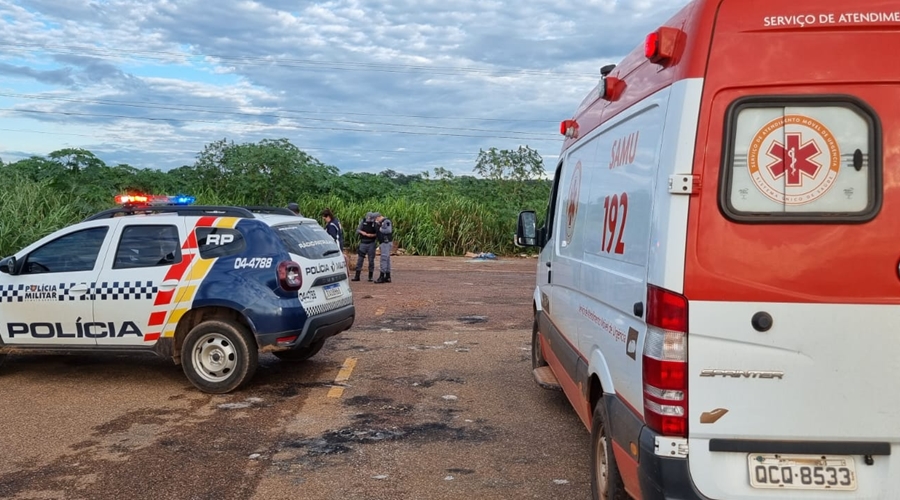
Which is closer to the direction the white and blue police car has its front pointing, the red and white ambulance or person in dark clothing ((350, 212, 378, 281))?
the person in dark clothing

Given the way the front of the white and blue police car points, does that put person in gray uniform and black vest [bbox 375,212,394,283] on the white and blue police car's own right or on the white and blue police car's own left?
on the white and blue police car's own right

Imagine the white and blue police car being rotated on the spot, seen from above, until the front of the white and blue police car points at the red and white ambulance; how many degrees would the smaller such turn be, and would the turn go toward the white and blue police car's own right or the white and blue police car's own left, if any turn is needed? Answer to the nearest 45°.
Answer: approximately 180°

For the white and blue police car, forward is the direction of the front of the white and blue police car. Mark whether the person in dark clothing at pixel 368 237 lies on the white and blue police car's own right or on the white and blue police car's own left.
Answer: on the white and blue police car's own right

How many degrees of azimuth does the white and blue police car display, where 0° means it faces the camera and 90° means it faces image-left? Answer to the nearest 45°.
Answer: approximately 135°

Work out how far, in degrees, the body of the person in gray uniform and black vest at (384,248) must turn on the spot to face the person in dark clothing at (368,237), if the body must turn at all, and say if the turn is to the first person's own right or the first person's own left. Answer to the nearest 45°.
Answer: approximately 45° to the first person's own right
